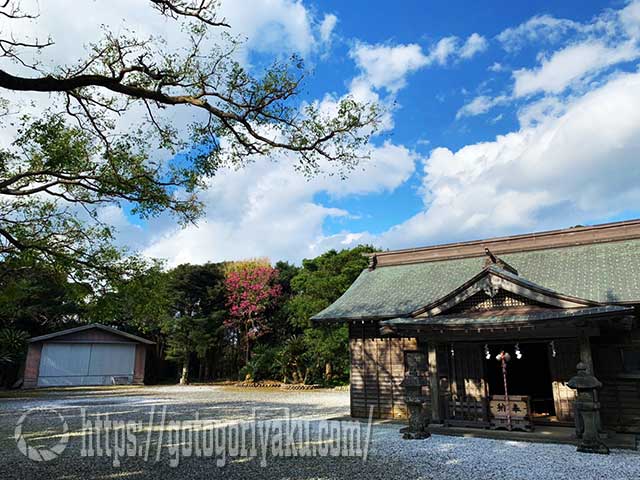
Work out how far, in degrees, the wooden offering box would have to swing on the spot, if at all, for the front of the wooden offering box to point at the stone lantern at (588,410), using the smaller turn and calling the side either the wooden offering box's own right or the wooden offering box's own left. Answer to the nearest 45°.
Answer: approximately 45° to the wooden offering box's own left

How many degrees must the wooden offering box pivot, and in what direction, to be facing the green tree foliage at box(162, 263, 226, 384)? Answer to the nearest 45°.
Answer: approximately 135° to its right

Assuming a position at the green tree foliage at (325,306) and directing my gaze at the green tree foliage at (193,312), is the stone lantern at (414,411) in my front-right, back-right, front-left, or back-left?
back-left

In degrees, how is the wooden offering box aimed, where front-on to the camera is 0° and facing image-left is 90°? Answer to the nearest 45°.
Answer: approximately 0°

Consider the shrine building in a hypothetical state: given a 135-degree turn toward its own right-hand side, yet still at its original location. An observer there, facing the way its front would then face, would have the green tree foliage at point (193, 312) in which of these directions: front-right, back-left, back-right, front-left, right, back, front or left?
front

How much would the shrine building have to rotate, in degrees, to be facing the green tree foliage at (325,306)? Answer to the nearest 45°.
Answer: approximately 135° to its right

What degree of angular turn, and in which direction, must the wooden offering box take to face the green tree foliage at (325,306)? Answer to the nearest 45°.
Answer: approximately 135° to its right

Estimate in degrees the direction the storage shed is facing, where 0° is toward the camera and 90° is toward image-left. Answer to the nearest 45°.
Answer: approximately 0°

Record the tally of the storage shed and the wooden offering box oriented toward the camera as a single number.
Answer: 2

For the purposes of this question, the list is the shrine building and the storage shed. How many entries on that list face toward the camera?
2
